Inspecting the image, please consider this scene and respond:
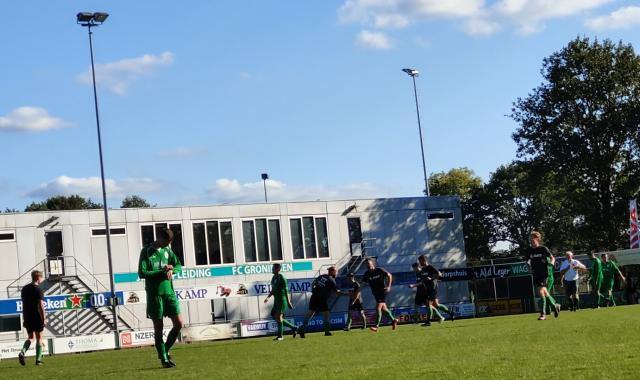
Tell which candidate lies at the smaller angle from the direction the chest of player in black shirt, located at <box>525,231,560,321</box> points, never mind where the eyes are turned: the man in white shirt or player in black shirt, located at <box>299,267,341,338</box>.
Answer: the player in black shirt

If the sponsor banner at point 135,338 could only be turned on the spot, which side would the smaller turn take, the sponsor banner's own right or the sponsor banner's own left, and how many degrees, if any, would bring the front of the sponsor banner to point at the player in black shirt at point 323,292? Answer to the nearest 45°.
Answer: approximately 45° to the sponsor banner's own left

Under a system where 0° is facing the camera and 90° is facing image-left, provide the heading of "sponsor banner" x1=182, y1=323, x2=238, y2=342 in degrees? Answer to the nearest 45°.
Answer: approximately 0°

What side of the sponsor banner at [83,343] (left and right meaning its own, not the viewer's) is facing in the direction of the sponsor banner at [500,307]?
left

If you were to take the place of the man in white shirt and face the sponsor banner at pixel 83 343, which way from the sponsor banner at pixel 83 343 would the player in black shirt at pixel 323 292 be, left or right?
left

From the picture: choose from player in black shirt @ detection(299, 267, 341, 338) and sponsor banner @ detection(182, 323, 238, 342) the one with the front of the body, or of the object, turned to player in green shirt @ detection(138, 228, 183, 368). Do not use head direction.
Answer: the sponsor banner
